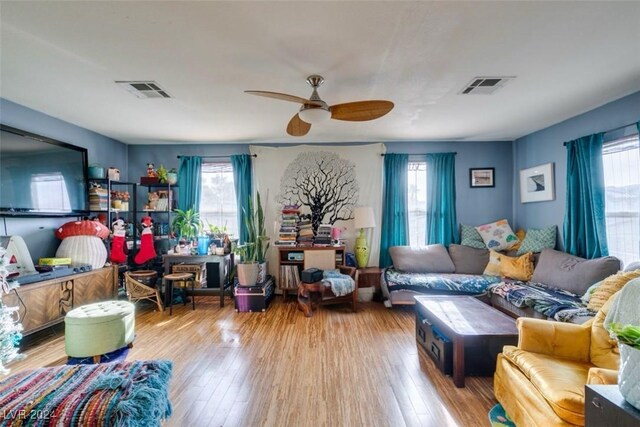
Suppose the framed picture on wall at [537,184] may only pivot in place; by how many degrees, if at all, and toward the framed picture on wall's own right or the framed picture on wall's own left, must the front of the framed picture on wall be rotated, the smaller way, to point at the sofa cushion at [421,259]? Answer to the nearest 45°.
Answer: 0° — it already faces it

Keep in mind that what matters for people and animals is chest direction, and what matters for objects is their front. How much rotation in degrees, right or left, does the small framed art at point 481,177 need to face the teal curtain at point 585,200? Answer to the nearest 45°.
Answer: approximately 45° to its left

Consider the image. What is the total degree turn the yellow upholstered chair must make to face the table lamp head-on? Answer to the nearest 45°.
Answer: approximately 90° to its right

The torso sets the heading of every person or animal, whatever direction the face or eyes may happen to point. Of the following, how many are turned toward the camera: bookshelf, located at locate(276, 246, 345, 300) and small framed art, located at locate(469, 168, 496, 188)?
2

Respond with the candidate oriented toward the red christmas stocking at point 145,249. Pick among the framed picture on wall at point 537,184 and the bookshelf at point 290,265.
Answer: the framed picture on wall

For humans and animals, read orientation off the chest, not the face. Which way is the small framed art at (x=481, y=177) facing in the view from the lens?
facing the viewer

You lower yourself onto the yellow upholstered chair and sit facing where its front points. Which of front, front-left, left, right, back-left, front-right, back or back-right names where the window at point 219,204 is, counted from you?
front-right

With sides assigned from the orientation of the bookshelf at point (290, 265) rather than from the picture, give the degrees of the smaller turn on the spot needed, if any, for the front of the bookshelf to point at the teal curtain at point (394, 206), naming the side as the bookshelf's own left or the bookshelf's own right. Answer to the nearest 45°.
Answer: approximately 90° to the bookshelf's own left

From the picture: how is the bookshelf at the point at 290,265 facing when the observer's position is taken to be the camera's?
facing the viewer

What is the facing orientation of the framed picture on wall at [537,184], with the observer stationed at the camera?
facing the viewer and to the left of the viewer

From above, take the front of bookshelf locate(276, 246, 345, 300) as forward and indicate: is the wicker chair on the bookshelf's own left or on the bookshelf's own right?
on the bookshelf's own right

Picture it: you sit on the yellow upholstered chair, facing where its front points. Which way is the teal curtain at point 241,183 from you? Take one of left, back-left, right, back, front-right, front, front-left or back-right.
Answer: front-right

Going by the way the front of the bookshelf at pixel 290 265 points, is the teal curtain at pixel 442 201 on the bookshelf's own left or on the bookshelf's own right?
on the bookshelf's own left
